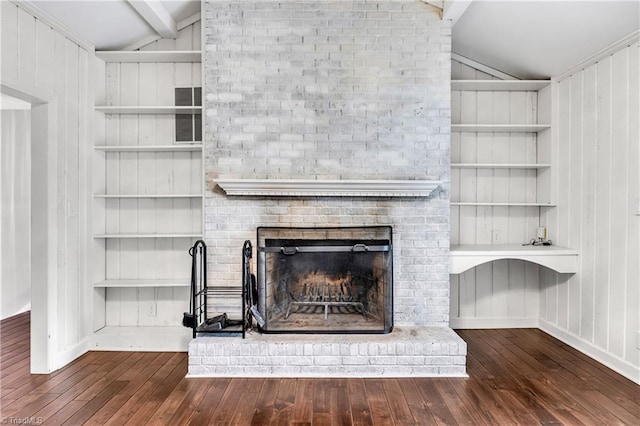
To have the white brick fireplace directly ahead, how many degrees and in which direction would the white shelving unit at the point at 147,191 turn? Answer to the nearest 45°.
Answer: approximately 45° to its left

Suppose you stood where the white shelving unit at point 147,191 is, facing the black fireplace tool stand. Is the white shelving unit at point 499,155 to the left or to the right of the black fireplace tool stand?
left

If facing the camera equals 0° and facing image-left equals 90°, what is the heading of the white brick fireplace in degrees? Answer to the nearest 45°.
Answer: approximately 0°

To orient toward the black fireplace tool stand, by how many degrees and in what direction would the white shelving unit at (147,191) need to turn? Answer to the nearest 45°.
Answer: approximately 45° to its left

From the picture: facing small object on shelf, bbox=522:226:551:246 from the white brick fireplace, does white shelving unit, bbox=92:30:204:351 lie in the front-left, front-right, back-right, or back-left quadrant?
back-left

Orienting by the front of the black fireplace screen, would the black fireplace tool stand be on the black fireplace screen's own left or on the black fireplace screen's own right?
on the black fireplace screen's own right

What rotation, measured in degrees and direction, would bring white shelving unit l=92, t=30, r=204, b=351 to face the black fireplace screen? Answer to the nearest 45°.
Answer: approximately 45° to its left

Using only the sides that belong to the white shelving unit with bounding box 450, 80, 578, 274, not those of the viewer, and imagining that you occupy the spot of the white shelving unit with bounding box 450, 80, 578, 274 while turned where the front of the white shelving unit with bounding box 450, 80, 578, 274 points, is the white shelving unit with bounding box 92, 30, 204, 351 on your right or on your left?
on your right

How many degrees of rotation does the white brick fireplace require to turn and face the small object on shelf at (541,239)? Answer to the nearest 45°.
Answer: approximately 90° to its left
